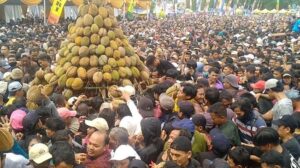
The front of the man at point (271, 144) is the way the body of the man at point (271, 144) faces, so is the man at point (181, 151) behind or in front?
in front

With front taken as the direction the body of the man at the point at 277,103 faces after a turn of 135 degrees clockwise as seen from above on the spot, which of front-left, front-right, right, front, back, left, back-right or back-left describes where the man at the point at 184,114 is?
back

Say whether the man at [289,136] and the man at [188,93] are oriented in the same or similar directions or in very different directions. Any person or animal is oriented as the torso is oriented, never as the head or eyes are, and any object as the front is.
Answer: same or similar directions

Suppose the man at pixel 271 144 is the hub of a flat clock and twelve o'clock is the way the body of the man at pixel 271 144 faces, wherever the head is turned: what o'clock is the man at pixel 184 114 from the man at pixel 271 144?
the man at pixel 184 114 is roughly at 1 o'clock from the man at pixel 271 144.

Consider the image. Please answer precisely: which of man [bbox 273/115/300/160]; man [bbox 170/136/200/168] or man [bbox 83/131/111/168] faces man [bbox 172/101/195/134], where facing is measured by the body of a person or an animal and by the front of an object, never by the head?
man [bbox 273/115/300/160]

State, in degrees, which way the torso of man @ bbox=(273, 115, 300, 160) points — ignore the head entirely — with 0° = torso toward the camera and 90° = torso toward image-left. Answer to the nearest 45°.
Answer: approximately 90°

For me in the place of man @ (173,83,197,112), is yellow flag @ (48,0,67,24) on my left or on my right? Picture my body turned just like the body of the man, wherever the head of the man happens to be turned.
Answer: on my right

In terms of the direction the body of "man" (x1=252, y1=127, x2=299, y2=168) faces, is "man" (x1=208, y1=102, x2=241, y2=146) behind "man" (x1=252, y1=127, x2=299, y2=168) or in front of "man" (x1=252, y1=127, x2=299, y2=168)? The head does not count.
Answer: in front

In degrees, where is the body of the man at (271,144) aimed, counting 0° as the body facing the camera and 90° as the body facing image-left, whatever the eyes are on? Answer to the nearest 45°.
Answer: approximately 90°

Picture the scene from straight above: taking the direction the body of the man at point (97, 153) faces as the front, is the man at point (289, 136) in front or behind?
behind
